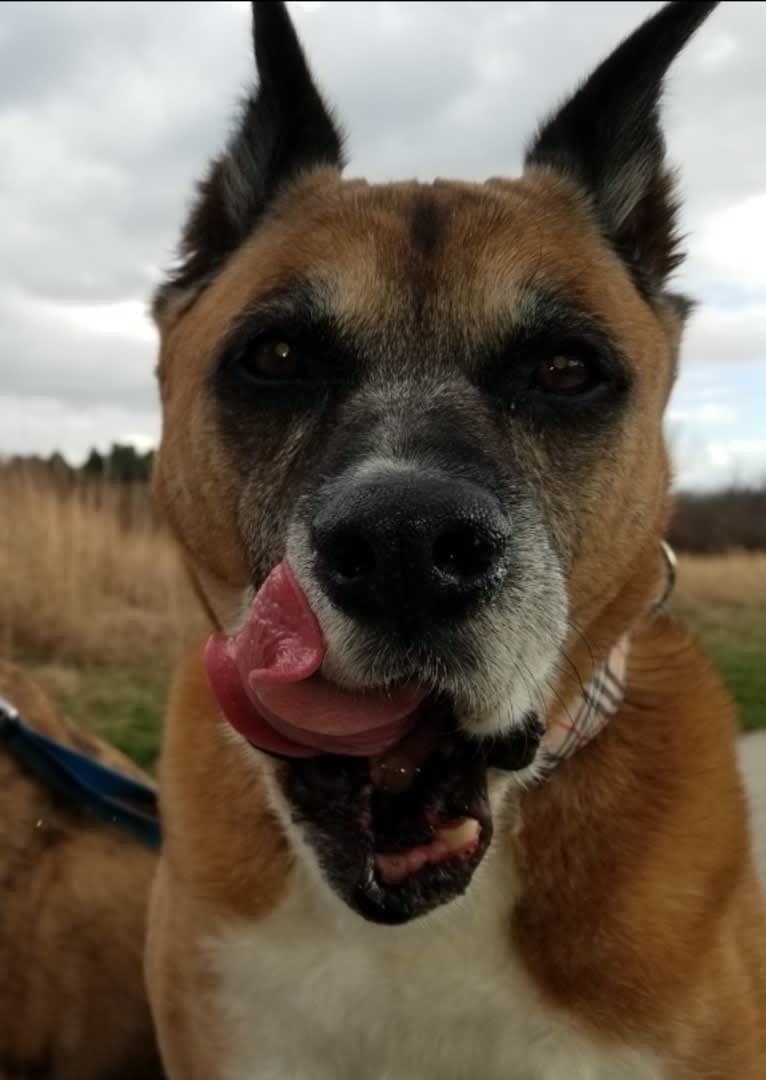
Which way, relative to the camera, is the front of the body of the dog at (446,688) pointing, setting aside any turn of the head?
toward the camera
